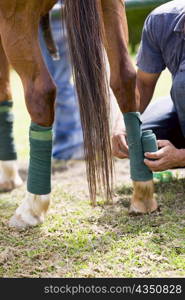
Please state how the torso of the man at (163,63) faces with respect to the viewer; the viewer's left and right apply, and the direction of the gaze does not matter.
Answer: facing the viewer and to the left of the viewer

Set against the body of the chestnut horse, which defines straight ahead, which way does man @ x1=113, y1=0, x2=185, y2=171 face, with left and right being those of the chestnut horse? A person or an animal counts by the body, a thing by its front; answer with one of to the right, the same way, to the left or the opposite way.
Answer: to the left

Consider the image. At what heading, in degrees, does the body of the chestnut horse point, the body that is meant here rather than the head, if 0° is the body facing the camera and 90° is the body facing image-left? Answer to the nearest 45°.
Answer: approximately 135°

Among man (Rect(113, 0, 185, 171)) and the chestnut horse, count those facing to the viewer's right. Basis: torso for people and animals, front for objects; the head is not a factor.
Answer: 0
